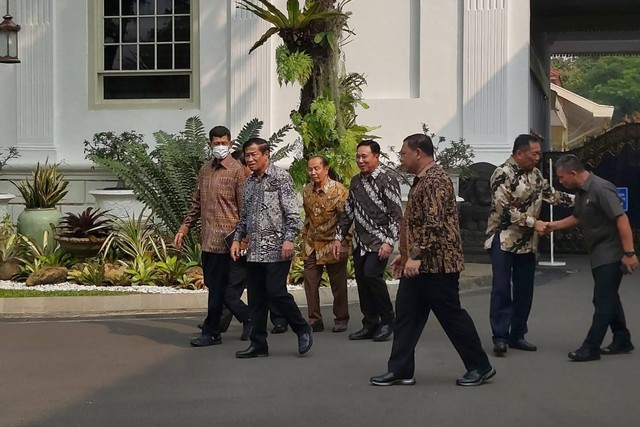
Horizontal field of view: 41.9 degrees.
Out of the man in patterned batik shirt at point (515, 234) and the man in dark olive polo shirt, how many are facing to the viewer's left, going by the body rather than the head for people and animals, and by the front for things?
1

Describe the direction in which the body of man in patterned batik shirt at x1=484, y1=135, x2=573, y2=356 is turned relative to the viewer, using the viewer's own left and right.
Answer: facing the viewer and to the right of the viewer

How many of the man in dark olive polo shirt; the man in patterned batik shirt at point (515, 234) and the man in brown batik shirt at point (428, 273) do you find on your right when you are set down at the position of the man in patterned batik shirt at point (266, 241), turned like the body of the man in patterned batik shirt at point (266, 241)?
0

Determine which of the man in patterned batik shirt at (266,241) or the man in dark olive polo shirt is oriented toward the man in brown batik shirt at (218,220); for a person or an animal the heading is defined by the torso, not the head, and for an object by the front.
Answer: the man in dark olive polo shirt

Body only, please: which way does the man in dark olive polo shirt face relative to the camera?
to the viewer's left

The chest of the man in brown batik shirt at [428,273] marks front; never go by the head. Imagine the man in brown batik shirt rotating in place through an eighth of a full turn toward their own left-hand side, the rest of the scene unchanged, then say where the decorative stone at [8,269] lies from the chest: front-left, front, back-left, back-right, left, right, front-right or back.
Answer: right

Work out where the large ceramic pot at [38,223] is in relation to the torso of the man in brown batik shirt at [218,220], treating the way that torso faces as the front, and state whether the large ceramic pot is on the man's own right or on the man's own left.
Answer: on the man's own right

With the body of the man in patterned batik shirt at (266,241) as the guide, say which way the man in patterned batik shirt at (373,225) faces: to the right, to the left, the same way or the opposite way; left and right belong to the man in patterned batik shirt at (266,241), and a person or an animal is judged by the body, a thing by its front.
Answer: the same way

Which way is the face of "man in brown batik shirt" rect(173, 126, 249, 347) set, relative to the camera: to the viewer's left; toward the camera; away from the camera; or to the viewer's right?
toward the camera

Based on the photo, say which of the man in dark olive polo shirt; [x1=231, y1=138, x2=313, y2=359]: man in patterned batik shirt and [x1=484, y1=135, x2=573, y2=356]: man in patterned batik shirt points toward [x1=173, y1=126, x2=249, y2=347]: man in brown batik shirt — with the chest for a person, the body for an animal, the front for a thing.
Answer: the man in dark olive polo shirt

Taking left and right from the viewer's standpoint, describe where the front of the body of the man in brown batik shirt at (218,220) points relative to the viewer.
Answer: facing the viewer and to the left of the viewer
